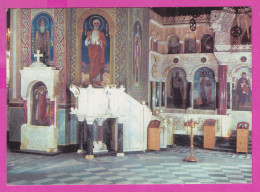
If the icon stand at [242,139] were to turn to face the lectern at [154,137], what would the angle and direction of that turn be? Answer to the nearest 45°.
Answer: approximately 90° to its right

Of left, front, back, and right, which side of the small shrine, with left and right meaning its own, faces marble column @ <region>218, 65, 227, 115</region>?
left

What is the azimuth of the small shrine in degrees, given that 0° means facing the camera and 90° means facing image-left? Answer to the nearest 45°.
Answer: approximately 0°

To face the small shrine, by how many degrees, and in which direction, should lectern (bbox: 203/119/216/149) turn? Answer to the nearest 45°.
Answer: approximately 45° to its right

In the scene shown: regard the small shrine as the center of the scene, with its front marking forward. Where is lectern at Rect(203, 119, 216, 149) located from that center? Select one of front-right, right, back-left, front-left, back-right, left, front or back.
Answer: left

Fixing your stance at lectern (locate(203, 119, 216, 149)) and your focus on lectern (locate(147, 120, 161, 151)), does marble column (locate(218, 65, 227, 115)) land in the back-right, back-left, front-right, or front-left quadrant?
back-right

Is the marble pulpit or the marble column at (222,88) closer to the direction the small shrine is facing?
the marble pulpit

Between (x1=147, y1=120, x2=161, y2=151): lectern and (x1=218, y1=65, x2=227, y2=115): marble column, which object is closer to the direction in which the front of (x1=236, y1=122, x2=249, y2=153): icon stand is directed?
the lectern

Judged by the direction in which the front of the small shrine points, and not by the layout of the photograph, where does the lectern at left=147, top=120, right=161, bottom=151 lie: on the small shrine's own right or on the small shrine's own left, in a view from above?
on the small shrine's own left

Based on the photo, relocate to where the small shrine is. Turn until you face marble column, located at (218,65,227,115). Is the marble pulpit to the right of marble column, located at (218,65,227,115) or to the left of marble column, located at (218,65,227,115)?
right
